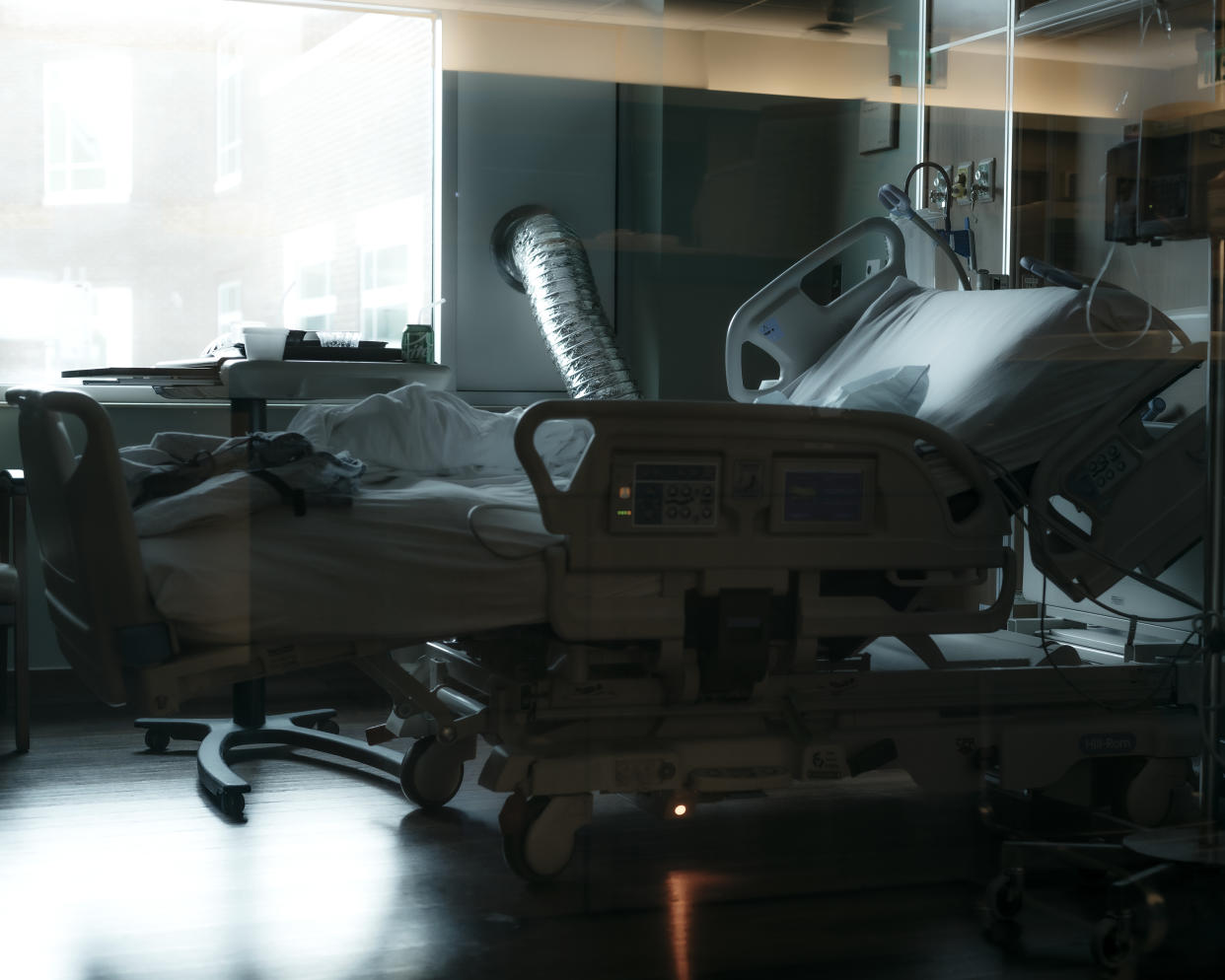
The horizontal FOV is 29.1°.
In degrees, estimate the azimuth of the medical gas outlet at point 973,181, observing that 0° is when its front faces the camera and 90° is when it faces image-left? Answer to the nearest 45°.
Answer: approximately 45°
